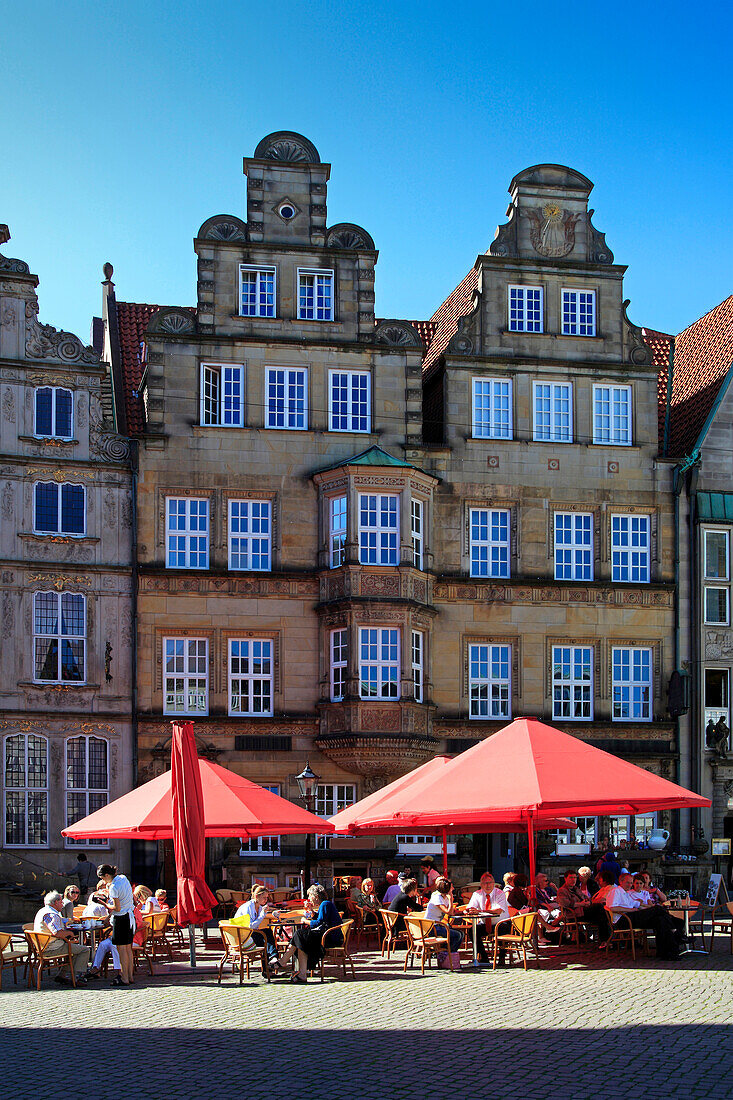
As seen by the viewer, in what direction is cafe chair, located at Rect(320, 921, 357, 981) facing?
to the viewer's left

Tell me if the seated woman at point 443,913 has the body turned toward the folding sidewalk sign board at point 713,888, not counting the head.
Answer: yes

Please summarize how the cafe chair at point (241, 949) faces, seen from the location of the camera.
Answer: facing away from the viewer and to the right of the viewer

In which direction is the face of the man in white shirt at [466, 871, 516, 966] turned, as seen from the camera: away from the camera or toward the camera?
toward the camera

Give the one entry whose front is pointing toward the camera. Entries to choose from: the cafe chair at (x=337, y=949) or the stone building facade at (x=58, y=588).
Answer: the stone building facade

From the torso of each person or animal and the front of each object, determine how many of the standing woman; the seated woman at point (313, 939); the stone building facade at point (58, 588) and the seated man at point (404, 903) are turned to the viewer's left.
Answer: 2

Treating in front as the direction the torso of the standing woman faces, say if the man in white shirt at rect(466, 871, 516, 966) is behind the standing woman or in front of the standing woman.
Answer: behind

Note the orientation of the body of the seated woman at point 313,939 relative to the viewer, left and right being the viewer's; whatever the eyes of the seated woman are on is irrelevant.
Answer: facing to the left of the viewer

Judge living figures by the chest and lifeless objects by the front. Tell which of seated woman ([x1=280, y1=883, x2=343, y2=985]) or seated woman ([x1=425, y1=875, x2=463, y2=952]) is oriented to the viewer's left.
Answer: seated woman ([x1=280, y1=883, x2=343, y2=985])

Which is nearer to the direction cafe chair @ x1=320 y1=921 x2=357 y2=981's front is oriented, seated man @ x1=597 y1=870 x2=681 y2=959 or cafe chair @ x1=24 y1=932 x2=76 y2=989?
the cafe chair

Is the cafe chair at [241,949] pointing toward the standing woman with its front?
no

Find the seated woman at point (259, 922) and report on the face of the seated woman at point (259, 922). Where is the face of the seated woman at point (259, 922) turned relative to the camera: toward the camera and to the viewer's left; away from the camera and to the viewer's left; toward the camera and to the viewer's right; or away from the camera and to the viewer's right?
toward the camera and to the viewer's right

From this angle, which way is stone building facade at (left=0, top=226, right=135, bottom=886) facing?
toward the camera

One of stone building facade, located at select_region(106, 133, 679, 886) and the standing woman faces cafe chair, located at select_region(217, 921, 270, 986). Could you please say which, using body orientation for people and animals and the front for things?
the stone building facade
